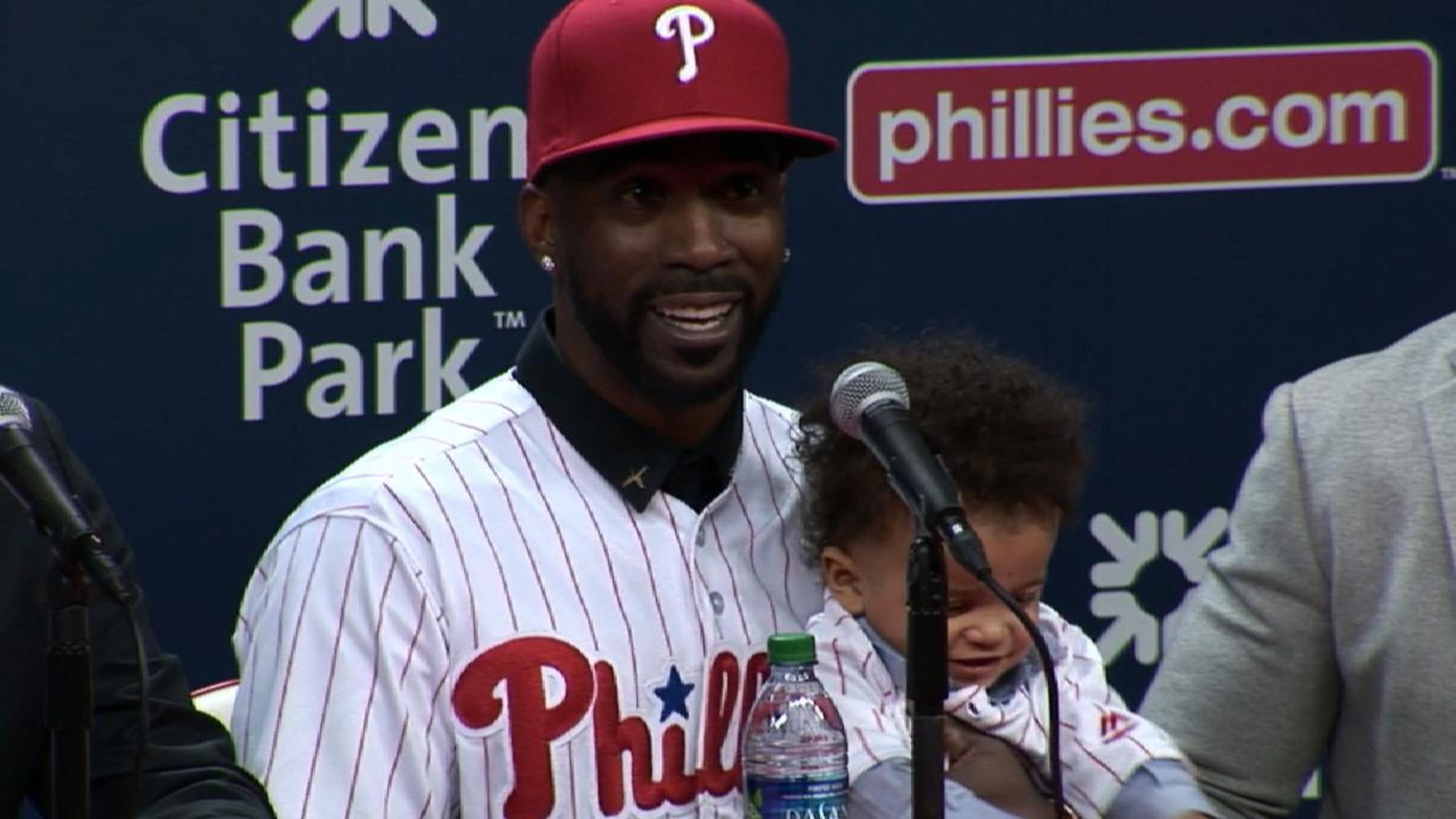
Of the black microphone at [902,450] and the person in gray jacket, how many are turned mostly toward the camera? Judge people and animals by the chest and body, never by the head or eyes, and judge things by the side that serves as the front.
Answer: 1

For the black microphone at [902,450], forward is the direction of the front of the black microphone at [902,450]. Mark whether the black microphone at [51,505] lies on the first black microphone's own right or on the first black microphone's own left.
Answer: on the first black microphone's own left

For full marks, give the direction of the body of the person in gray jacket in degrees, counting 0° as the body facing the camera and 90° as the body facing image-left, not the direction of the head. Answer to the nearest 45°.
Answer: approximately 0°

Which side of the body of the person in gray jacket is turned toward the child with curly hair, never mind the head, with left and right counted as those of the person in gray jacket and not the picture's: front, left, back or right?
right

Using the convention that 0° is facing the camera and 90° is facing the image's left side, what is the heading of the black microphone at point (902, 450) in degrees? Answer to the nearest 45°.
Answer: approximately 135°

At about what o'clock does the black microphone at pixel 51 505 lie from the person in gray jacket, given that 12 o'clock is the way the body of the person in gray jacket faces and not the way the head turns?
The black microphone is roughly at 2 o'clock from the person in gray jacket.

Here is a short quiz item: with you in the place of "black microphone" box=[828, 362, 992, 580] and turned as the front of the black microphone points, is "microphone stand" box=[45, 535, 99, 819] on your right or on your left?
on your left

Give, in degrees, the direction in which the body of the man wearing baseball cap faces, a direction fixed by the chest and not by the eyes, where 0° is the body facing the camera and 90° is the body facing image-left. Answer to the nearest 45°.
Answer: approximately 315°

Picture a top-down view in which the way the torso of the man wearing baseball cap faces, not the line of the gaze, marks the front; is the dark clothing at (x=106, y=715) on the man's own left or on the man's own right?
on the man's own right

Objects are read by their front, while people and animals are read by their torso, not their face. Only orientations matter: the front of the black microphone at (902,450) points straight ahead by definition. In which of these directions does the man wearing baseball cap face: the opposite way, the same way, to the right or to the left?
the opposite way
